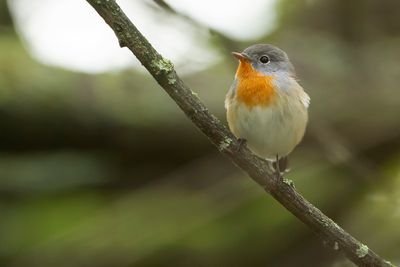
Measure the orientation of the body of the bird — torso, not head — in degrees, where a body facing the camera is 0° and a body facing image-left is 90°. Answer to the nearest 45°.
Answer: approximately 45°
